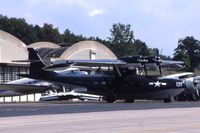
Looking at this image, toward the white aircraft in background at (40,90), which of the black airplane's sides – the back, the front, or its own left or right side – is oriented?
back
